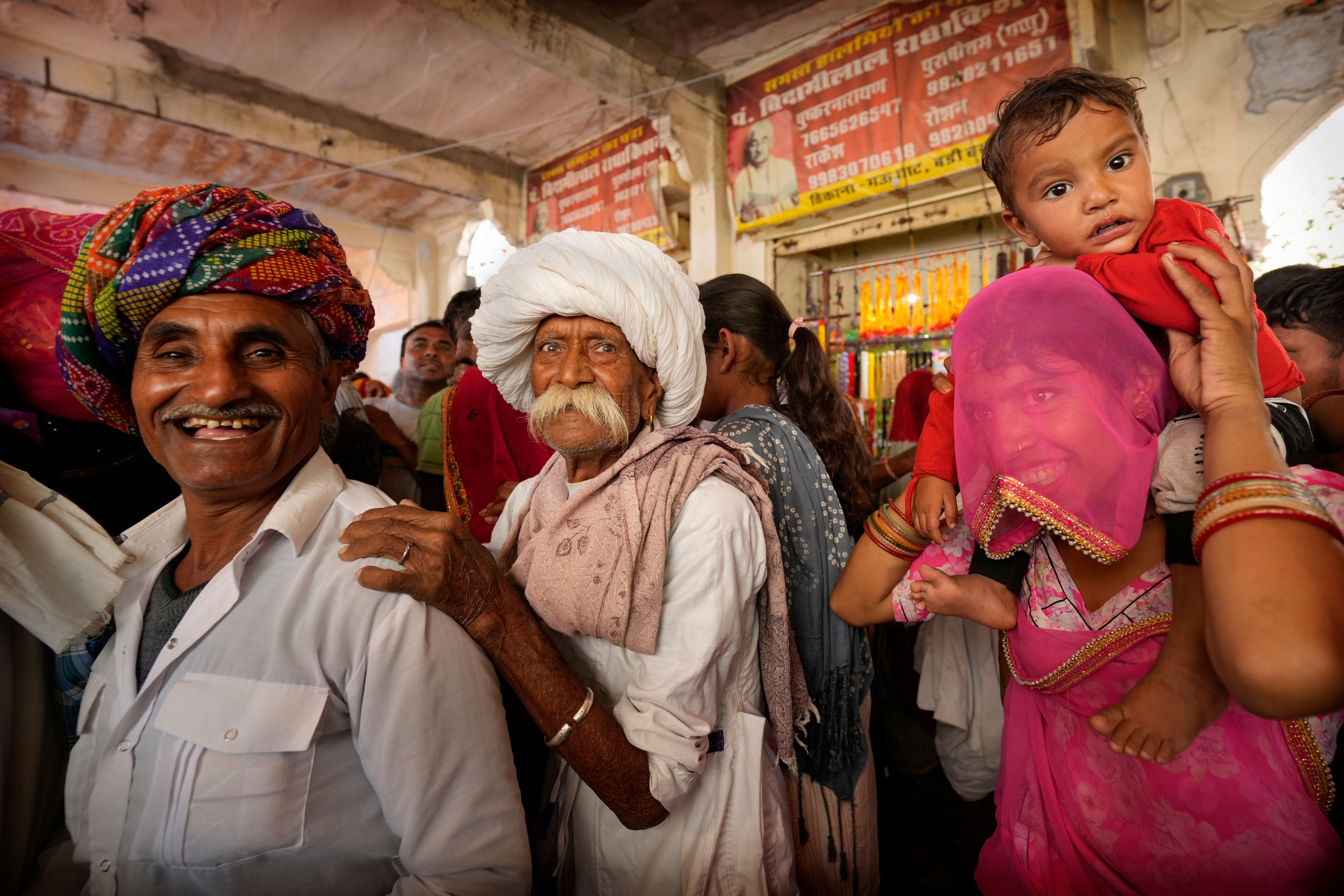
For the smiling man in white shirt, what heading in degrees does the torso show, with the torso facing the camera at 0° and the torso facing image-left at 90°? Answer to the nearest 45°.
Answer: approximately 45°

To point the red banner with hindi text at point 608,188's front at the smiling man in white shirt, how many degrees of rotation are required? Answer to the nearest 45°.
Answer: approximately 45° to its left

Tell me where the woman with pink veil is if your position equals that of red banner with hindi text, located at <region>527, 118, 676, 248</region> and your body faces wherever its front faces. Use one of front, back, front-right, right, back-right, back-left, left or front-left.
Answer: front-left

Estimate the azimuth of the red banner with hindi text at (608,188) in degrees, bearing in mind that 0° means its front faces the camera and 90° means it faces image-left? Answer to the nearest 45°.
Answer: approximately 45°

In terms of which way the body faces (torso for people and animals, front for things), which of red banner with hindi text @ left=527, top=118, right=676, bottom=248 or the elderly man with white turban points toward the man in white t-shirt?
the red banner with hindi text

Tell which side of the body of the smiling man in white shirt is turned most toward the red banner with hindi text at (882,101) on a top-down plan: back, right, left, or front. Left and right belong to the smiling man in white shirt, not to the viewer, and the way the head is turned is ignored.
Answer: back

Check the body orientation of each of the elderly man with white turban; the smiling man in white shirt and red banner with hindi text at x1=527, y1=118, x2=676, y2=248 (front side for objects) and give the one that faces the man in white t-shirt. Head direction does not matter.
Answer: the red banner with hindi text

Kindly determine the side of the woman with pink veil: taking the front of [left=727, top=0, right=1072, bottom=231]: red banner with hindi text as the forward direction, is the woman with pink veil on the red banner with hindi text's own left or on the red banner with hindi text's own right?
on the red banner with hindi text's own left

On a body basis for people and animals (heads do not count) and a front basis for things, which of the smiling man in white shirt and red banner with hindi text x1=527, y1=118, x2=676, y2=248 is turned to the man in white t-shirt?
the red banner with hindi text

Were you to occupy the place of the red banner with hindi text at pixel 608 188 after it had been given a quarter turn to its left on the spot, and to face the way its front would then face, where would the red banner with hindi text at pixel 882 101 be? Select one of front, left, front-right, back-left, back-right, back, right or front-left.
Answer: front

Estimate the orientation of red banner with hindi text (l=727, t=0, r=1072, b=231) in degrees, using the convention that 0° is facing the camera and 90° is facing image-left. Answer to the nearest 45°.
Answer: approximately 45°
